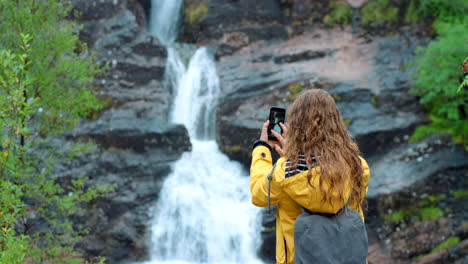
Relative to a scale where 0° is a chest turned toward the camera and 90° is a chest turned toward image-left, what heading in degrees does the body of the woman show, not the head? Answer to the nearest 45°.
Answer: approximately 135°

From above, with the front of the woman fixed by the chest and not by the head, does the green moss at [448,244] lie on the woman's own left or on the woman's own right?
on the woman's own right

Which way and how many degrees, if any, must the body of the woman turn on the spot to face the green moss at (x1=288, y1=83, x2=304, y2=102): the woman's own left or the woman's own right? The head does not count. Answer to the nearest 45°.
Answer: approximately 45° to the woman's own right

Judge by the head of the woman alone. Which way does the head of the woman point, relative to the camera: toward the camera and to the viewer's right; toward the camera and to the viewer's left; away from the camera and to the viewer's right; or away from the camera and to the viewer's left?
away from the camera and to the viewer's left
